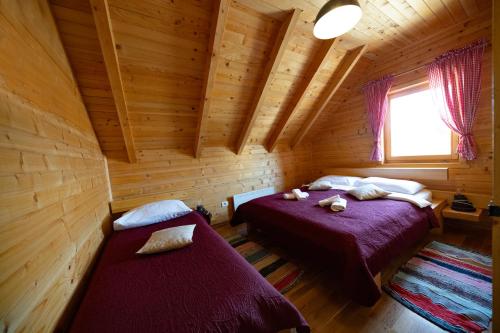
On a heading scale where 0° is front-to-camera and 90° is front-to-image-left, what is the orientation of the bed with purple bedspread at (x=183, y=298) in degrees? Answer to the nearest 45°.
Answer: approximately 0°

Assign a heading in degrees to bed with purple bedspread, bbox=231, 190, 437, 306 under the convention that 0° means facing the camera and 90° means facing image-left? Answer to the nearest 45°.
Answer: approximately 45°

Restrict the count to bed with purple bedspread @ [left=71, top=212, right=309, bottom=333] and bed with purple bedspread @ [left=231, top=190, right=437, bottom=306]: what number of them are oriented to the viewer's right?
0

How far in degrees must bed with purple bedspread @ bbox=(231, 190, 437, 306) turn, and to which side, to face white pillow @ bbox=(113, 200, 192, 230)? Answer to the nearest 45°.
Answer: approximately 45° to its right

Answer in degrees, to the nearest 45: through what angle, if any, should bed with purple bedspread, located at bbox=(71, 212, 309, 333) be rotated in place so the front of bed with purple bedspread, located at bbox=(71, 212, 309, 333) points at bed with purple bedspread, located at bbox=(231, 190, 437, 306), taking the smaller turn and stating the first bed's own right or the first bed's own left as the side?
approximately 90° to the first bed's own left

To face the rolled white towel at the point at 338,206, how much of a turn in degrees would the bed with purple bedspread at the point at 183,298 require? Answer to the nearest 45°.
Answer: approximately 90° to its left
